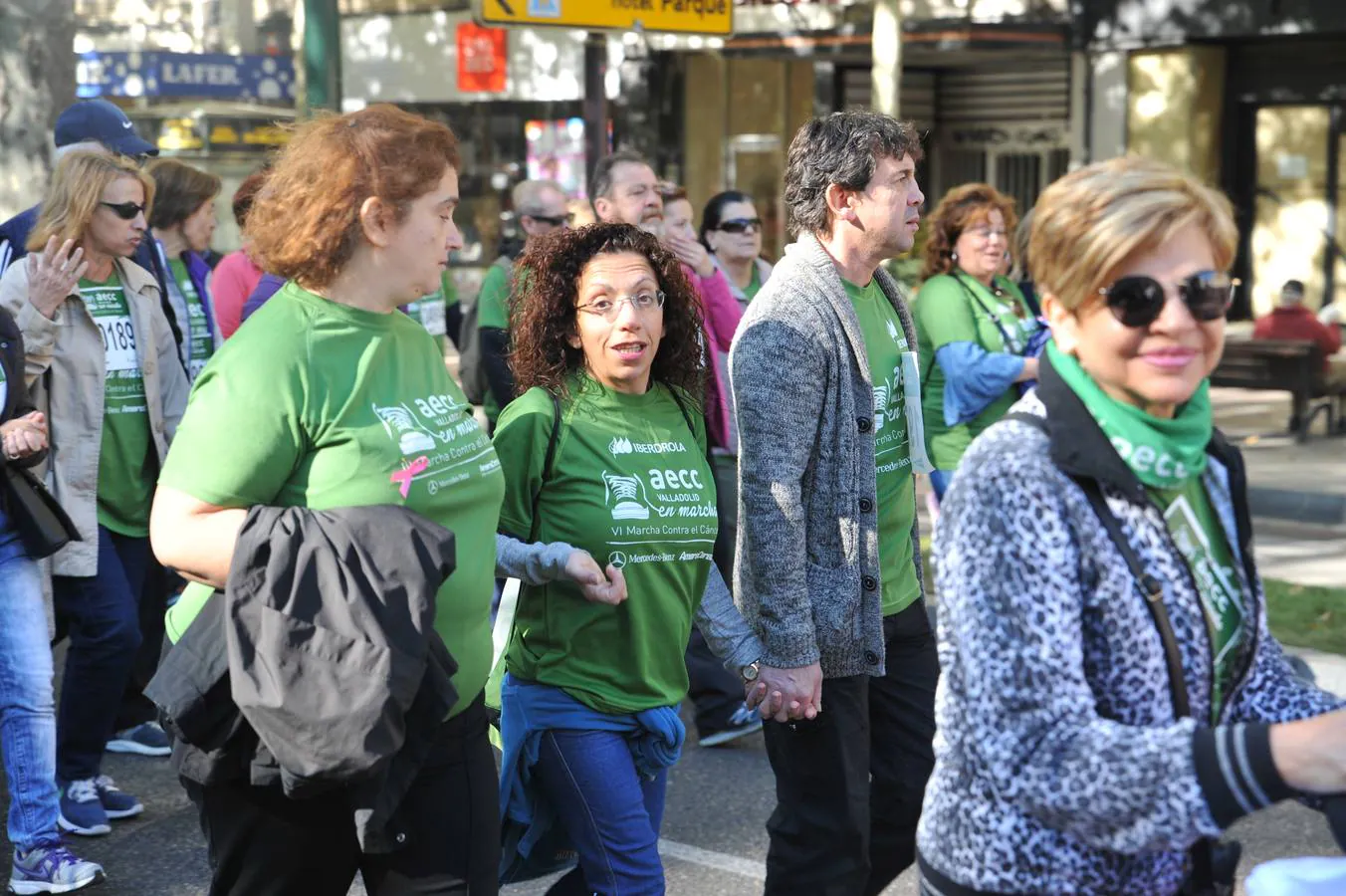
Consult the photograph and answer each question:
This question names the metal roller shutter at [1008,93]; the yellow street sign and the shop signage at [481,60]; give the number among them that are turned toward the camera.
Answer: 3

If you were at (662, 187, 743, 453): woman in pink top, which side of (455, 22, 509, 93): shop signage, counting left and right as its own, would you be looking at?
front

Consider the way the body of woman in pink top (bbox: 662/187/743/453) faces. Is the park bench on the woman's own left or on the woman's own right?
on the woman's own left

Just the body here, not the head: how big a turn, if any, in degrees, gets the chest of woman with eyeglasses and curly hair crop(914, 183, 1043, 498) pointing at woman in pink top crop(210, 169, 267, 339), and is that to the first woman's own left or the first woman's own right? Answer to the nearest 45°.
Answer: approximately 135° to the first woman's own right

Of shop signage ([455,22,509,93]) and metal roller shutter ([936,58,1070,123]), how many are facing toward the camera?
2

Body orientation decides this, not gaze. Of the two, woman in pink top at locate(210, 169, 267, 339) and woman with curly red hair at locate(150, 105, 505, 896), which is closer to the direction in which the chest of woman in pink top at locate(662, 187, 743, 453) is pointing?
the woman with curly red hair

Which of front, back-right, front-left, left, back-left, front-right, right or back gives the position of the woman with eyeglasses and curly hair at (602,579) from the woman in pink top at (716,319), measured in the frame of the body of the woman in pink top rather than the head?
front-right

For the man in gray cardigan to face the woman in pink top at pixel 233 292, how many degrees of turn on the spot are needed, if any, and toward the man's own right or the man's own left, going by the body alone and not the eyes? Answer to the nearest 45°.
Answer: approximately 180°

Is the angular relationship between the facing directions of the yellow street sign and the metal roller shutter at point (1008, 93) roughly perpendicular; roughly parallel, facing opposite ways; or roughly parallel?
roughly parallel

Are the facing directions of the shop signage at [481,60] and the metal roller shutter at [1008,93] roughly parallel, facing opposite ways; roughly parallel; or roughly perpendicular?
roughly parallel

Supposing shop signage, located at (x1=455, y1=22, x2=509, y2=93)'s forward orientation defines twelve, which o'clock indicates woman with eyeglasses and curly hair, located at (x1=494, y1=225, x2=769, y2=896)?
The woman with eyeglasses and curly hair is roughly at 12 o'clock from the shop signage.

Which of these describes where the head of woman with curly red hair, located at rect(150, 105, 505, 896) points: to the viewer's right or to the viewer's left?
to the viewer's right

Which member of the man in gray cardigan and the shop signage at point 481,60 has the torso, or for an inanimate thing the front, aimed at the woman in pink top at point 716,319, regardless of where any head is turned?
the shop signage

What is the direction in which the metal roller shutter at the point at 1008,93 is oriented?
toward the camera

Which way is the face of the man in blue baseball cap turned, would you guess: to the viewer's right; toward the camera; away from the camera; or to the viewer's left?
to the viewer's right

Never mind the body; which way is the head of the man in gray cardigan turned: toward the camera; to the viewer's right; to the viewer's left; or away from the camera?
to the viewer's right
